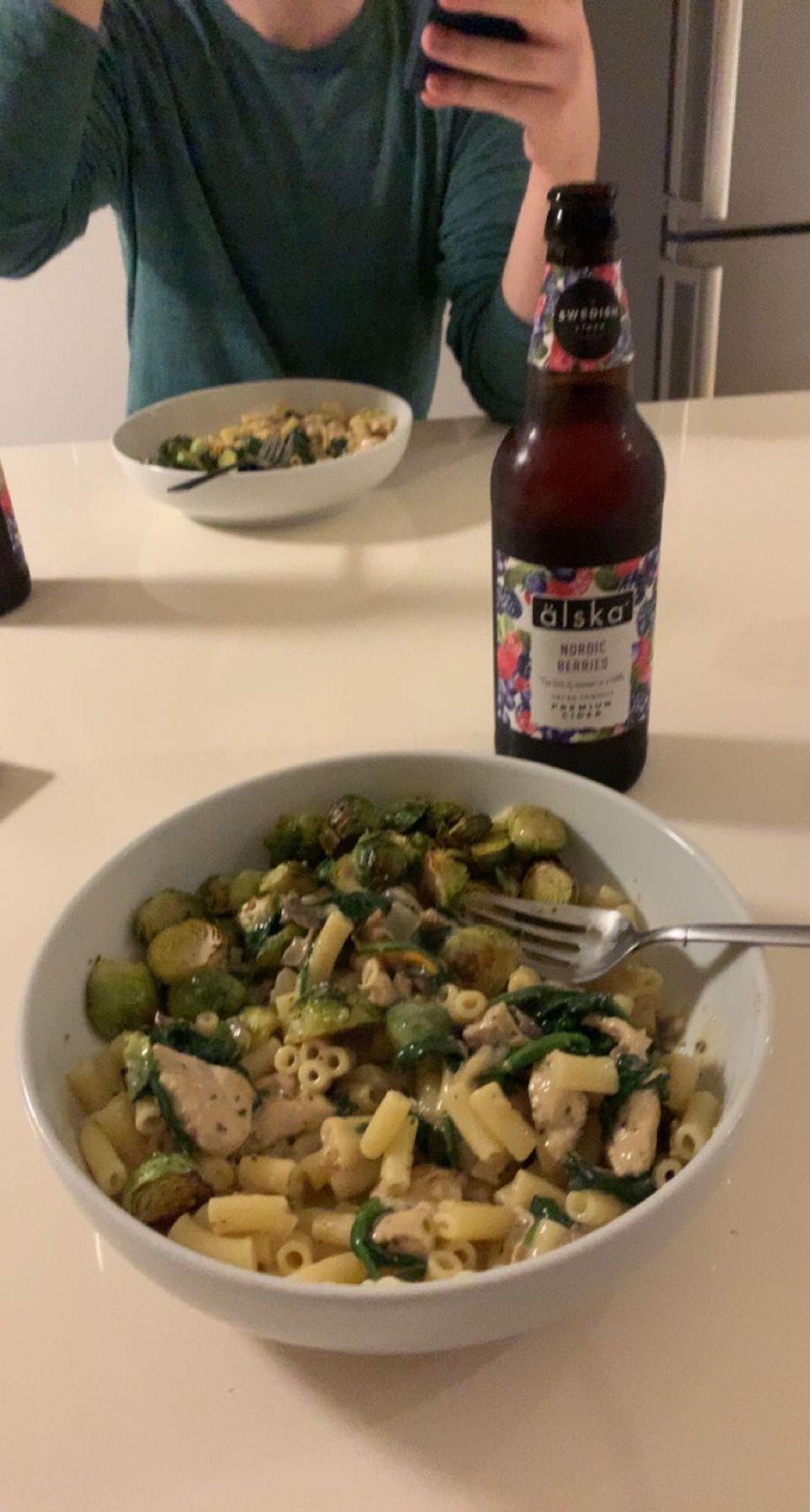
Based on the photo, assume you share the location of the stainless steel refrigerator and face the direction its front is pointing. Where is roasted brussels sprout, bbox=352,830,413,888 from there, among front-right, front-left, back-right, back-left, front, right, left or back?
front-right

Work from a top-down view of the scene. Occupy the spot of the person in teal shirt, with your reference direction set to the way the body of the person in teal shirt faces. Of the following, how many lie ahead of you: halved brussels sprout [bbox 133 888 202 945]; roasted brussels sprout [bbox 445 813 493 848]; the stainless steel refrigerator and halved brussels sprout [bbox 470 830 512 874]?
3

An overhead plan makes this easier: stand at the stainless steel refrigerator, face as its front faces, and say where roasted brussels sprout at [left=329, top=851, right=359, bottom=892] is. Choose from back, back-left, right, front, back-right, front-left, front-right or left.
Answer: front-right

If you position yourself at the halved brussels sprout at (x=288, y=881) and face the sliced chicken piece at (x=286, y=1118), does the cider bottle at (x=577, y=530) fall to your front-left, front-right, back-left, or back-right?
back-left

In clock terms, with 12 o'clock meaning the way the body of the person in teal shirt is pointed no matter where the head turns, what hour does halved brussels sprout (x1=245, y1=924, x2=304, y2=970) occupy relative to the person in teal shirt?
The halved brussels sprout is roughly at 12 o'clock from the person in teal shirt.

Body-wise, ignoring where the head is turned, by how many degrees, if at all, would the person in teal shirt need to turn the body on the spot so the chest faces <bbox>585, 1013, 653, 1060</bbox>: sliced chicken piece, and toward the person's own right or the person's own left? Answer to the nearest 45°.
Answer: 0° — they already face it

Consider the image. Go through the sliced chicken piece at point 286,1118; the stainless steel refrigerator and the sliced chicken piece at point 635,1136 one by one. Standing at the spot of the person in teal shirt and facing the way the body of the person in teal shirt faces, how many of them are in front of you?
2

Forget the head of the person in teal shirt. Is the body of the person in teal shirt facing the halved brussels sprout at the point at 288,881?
yes

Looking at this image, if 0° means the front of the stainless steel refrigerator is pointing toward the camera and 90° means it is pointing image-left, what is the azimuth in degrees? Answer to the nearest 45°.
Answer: approximately 315°

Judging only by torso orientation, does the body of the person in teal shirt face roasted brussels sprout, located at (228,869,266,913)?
yes

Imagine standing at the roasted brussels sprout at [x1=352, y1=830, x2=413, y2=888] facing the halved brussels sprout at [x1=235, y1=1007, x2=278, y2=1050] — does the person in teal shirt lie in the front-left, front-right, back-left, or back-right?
back-right

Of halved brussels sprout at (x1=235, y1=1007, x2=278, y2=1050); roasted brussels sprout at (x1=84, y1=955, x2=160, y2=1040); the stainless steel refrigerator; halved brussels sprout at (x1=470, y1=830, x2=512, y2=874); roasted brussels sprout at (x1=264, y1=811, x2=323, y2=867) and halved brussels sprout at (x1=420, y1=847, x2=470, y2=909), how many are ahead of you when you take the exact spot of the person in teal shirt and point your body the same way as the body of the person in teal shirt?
5

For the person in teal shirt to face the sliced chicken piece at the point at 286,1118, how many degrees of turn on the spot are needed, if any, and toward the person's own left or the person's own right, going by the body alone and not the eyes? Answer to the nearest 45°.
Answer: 0° — they already face it

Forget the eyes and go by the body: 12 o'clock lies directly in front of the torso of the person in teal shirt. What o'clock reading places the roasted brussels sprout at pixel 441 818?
The roasted brussels sprout is roughly at 12 o'clock from the person in teal shirt.
